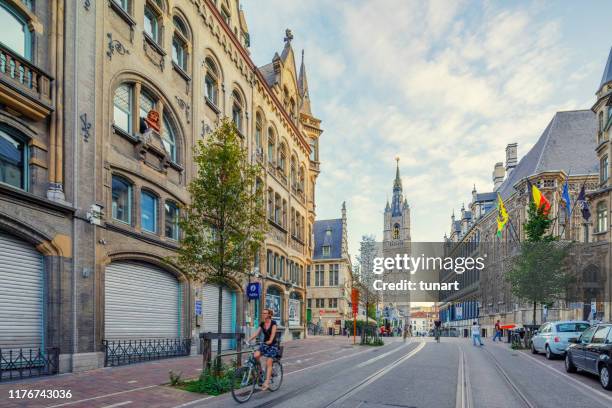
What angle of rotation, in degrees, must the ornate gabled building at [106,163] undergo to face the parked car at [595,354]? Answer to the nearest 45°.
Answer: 0° — it already faces it

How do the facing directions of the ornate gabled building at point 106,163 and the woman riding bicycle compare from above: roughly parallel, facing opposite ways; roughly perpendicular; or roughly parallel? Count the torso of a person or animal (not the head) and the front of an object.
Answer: roughly perpendicular

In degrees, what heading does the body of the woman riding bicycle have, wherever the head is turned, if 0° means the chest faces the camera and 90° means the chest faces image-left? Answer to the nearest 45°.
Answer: approximately 45°

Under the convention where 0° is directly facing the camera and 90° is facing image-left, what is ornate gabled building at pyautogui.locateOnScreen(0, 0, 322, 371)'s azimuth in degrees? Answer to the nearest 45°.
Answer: approximately 315°
